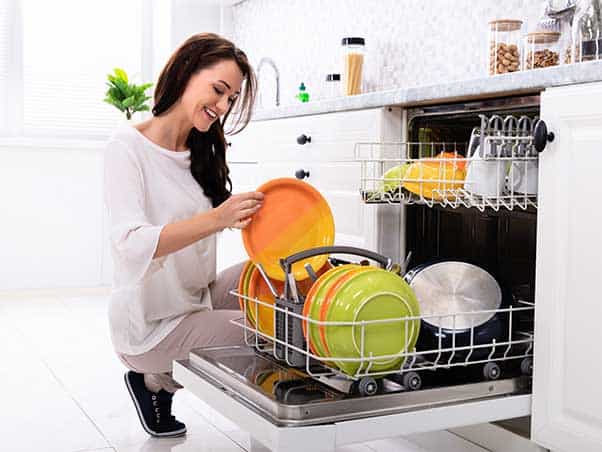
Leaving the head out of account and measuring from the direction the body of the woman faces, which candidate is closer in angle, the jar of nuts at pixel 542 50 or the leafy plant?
the jar of nuts

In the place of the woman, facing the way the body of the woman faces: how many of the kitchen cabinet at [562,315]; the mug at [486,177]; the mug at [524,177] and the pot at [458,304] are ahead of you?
4

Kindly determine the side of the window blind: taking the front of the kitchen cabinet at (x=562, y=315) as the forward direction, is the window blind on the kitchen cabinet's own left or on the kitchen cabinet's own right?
on the kitchen cabinet's own right

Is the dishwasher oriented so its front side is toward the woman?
no

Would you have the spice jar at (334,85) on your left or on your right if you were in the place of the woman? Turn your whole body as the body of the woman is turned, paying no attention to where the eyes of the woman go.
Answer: on your left

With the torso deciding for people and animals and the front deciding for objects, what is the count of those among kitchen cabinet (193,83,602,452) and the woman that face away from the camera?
0

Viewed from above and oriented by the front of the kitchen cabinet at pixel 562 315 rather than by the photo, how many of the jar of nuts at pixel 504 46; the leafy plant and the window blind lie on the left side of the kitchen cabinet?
0

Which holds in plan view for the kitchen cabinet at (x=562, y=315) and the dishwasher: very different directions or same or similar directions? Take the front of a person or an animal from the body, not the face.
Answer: same or similar directions

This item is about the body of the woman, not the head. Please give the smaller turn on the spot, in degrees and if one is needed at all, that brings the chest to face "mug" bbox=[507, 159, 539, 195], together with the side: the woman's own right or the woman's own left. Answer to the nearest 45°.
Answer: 0° — they already face it

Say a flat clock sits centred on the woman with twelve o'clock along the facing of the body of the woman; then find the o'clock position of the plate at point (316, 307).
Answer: The plate is roughly at 1 o'clock from the woman.

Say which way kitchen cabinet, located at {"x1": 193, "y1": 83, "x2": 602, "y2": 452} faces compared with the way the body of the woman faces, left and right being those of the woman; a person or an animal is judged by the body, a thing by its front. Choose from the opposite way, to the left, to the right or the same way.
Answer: to the right

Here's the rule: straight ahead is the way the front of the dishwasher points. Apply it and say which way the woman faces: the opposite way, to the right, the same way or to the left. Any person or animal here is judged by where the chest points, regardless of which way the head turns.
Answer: to the left

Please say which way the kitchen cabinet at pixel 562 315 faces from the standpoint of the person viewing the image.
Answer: facing the viewer and to the left of the viewer

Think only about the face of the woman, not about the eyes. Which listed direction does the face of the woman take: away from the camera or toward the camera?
toward the camera

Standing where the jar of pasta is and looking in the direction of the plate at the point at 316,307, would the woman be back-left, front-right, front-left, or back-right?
front-right

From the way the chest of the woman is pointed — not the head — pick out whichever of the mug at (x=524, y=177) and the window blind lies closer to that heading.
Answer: the mug

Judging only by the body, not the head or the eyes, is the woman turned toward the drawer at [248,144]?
no

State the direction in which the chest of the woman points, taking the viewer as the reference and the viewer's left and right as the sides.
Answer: facing the viewer and to the right of the viewer

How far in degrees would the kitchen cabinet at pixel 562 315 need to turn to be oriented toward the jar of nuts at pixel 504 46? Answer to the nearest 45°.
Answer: approximately 135° to its right
